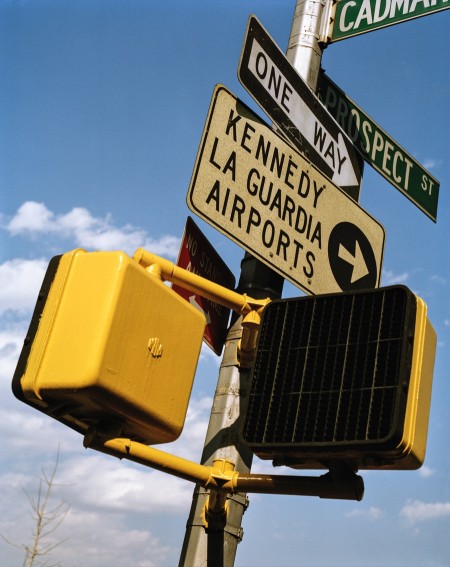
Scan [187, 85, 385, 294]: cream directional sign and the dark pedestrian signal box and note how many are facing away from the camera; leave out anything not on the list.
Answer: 0

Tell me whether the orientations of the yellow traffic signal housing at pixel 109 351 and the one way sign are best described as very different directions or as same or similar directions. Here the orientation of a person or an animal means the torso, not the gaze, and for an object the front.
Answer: very different directions

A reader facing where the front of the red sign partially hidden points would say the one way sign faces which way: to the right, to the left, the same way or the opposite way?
the same way

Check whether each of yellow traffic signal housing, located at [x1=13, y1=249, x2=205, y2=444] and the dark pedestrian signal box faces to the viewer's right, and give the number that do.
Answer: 0

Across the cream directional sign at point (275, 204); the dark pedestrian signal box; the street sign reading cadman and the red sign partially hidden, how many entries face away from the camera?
0

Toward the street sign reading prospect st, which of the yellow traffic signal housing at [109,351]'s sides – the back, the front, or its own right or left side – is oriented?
right

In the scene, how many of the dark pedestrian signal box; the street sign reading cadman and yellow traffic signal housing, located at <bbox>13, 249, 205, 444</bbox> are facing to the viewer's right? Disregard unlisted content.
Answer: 0

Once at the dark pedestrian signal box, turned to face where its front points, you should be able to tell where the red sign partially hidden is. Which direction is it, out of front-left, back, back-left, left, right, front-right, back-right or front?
right

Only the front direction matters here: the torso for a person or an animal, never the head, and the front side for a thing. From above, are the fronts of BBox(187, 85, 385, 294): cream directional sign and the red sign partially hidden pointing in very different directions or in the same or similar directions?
same or similar directions

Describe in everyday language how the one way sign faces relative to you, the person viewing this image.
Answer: facing the viewer and to the right of the viewer

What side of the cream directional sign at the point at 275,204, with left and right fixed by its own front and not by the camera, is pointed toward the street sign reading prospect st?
left

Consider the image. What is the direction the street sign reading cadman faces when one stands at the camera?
facing the viewer and to the left of the viewer
